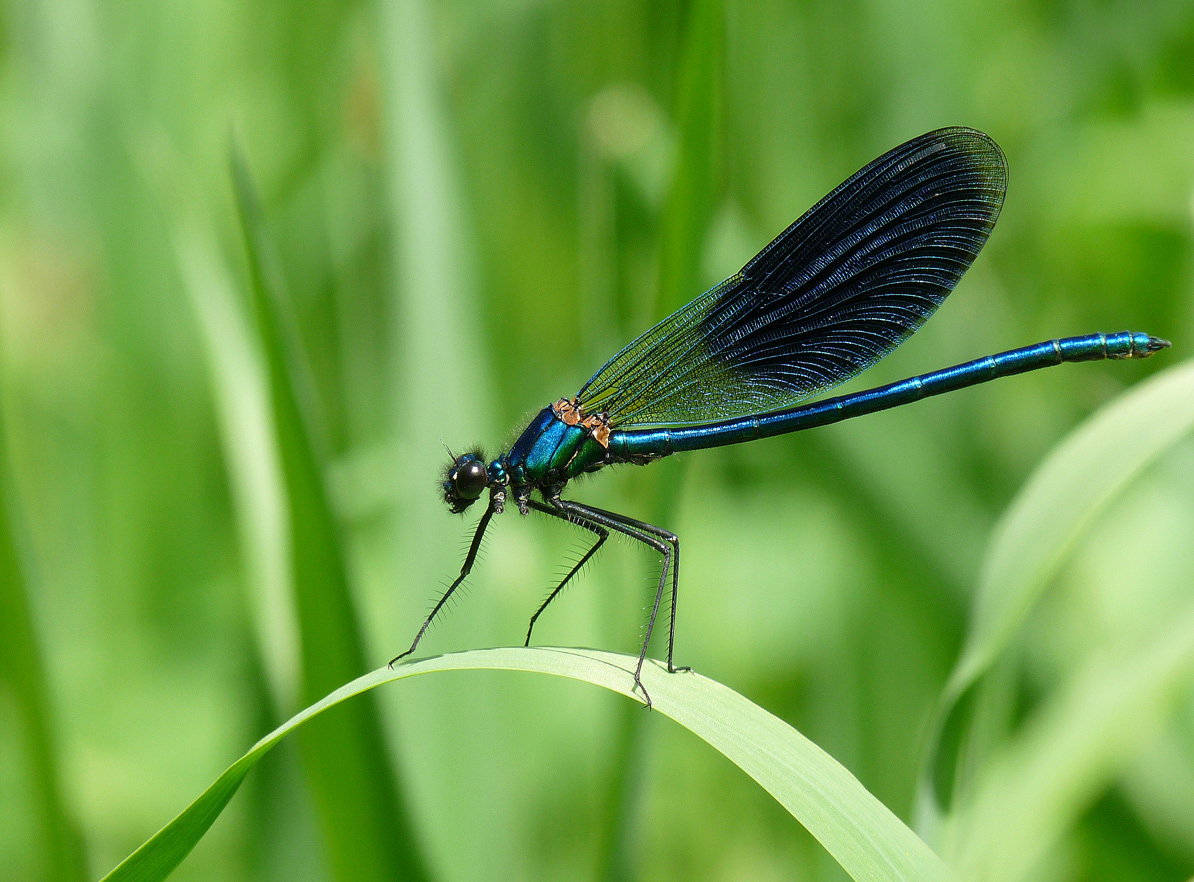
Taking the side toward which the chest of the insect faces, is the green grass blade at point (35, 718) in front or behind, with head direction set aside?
in front

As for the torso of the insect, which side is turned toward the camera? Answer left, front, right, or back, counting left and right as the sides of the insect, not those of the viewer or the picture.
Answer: left
